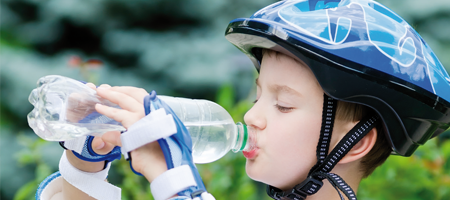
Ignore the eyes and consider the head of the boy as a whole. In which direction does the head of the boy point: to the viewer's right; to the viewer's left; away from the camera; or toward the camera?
to the viewer's left

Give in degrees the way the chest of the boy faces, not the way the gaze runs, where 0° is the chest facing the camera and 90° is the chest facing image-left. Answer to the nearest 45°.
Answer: approximately 90°
